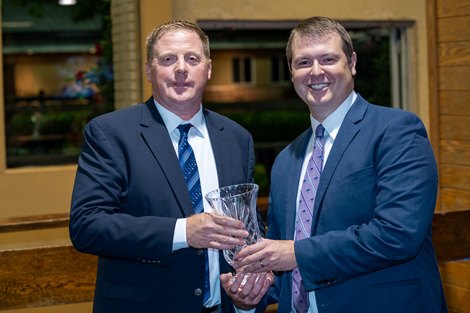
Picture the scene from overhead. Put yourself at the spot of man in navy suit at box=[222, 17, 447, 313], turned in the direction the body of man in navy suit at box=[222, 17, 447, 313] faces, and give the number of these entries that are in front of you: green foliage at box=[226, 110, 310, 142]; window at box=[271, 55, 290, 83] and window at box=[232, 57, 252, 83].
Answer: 0

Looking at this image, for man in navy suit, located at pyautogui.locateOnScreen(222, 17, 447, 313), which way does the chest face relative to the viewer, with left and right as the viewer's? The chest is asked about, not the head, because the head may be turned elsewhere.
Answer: facing the viewer and to the left of the viewer

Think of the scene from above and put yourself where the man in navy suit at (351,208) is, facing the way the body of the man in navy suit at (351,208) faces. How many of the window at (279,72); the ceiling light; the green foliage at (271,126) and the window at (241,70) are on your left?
0

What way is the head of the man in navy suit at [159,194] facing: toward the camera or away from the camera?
toward the camera

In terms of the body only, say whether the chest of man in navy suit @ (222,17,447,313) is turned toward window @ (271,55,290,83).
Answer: no

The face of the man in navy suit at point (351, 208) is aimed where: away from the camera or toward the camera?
toward the camera

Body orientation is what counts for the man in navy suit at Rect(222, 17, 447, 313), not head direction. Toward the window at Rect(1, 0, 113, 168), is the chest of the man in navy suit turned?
no

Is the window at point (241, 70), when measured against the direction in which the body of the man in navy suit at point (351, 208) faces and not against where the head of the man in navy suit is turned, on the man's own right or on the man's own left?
on the man's own right

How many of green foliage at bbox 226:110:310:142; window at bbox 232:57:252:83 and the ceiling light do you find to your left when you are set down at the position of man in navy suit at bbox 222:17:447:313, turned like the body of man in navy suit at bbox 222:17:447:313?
0
